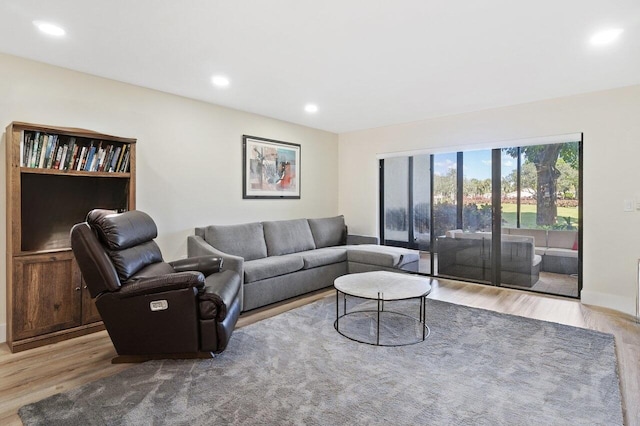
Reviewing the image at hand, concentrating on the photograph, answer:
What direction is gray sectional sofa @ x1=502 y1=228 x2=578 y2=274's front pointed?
toward the camera

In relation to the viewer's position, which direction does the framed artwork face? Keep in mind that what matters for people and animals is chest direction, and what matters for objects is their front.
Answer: facing the viewer and to the right of the viewer

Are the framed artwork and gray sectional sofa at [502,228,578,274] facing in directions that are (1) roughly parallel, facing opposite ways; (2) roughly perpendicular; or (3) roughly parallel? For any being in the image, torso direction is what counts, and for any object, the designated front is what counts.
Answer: roughly perpendicular

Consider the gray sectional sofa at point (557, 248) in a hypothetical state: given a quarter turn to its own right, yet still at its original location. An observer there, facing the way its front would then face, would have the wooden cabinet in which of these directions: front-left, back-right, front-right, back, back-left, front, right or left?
front-left

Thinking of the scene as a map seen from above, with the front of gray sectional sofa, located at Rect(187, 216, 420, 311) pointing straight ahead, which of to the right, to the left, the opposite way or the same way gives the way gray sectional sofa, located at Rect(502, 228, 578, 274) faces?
to the right

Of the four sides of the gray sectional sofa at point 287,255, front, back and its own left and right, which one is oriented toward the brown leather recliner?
right

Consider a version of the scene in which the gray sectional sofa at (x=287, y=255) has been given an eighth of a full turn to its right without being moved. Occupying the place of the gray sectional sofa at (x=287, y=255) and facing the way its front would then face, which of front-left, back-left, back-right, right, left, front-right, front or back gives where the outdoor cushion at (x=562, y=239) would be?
left

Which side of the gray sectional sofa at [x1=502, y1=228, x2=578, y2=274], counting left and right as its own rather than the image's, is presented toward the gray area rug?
front

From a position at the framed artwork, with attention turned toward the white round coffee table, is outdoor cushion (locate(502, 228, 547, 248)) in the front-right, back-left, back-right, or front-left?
front-left

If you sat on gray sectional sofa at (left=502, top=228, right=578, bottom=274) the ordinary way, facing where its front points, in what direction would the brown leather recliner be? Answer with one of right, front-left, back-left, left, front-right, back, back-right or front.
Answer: front-right
